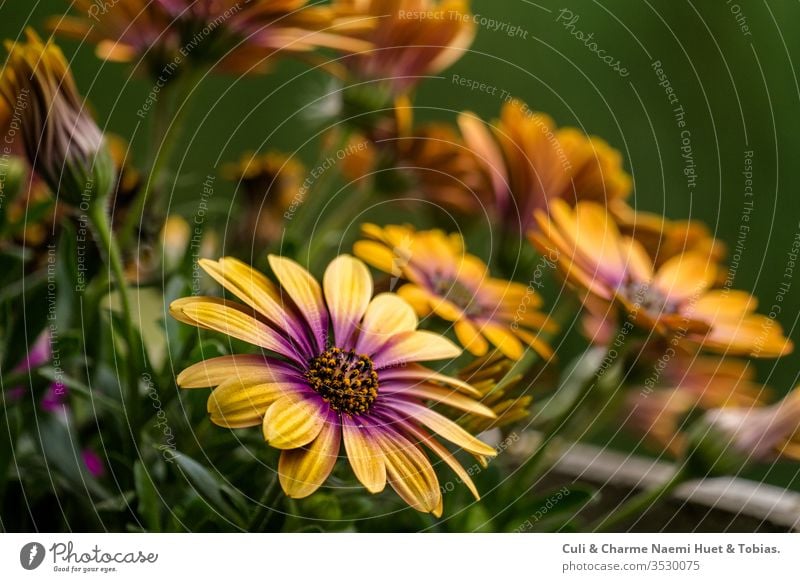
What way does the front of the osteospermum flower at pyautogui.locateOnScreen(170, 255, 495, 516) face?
toward the camera
